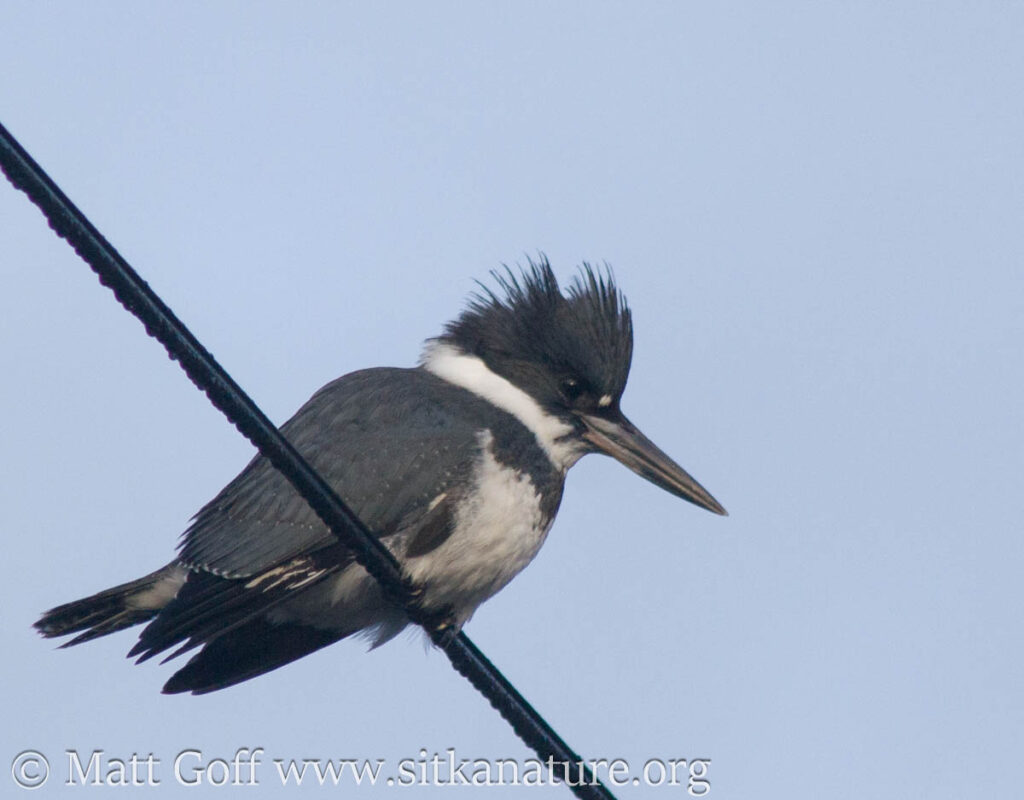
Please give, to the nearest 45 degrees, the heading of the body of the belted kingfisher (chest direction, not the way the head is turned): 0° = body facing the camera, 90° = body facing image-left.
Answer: approximately 270°
